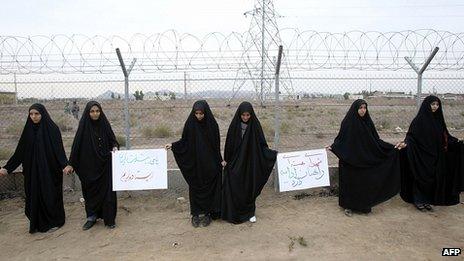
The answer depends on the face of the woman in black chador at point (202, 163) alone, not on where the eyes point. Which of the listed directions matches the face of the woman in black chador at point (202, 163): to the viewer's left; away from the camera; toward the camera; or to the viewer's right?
toward the camera

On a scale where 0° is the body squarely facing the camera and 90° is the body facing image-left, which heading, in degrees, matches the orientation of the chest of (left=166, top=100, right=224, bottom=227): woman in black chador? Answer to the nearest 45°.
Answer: approximately 0°

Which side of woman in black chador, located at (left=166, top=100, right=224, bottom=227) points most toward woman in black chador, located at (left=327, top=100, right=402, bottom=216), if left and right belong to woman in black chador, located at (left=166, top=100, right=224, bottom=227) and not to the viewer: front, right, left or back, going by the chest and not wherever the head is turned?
left

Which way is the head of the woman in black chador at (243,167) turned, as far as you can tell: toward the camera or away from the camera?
toward the camera

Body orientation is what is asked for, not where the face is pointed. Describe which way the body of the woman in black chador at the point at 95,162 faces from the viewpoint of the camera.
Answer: toward the camera

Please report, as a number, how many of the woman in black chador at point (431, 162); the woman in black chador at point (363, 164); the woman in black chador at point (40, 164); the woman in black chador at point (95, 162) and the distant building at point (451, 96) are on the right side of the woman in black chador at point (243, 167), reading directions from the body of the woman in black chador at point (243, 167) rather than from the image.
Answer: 2

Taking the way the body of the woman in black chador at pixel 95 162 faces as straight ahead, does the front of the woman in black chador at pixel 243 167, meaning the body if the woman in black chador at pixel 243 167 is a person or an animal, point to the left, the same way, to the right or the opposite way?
the same way

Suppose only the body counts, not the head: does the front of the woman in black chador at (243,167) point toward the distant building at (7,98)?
no

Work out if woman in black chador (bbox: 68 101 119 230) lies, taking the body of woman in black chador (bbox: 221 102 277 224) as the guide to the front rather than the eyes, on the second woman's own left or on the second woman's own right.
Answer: on the second woman's own right

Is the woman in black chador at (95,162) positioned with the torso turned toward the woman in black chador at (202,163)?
no

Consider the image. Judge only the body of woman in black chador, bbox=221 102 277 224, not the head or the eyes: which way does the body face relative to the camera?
toward the camera

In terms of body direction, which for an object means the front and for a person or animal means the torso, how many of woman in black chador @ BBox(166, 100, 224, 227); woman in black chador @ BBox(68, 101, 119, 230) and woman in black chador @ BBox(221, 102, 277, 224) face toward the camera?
3

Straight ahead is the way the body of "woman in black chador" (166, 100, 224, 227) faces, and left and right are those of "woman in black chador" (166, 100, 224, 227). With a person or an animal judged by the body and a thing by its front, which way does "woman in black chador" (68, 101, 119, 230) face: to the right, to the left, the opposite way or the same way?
the same way

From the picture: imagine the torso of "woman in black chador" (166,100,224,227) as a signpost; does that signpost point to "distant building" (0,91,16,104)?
no
